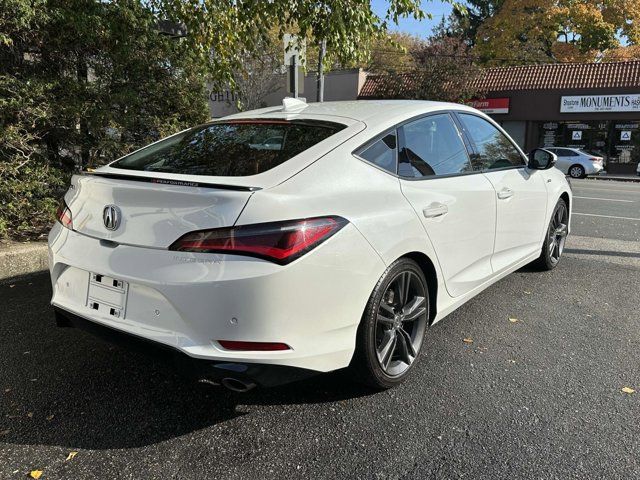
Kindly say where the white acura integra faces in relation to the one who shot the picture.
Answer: facing away from the viewer and to the right of the viewer

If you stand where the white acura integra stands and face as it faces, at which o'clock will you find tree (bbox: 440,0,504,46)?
The tree is roughly at 11 o'clock from the white acura integra.

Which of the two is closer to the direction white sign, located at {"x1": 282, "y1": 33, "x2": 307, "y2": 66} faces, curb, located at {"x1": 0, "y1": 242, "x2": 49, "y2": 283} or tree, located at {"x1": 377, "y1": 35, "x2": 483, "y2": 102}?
the curb

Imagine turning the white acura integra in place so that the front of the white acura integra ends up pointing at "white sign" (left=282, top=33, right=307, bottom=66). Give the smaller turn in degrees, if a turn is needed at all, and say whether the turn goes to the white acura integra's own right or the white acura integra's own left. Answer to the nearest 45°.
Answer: approximately 45° to the white acura integra's own left

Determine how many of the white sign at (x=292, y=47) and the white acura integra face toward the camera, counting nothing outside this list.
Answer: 1

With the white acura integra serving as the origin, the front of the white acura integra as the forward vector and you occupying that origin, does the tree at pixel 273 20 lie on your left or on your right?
on your left
